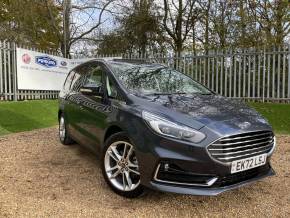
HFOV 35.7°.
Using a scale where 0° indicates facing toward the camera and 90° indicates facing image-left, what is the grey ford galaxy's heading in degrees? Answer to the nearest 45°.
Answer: approximately 315°

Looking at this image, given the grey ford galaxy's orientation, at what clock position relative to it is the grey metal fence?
The grey metal fence is roughly at 8 o'clock from the grey ford galaxy.

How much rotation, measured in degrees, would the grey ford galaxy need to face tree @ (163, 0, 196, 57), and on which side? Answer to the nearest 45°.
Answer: approximately 135° to its left
